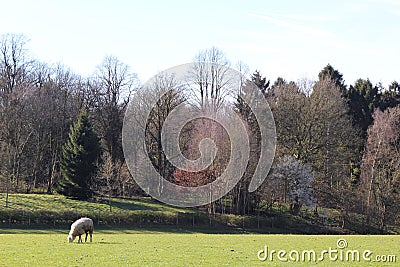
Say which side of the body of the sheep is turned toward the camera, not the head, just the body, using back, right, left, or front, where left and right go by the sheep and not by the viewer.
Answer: left
